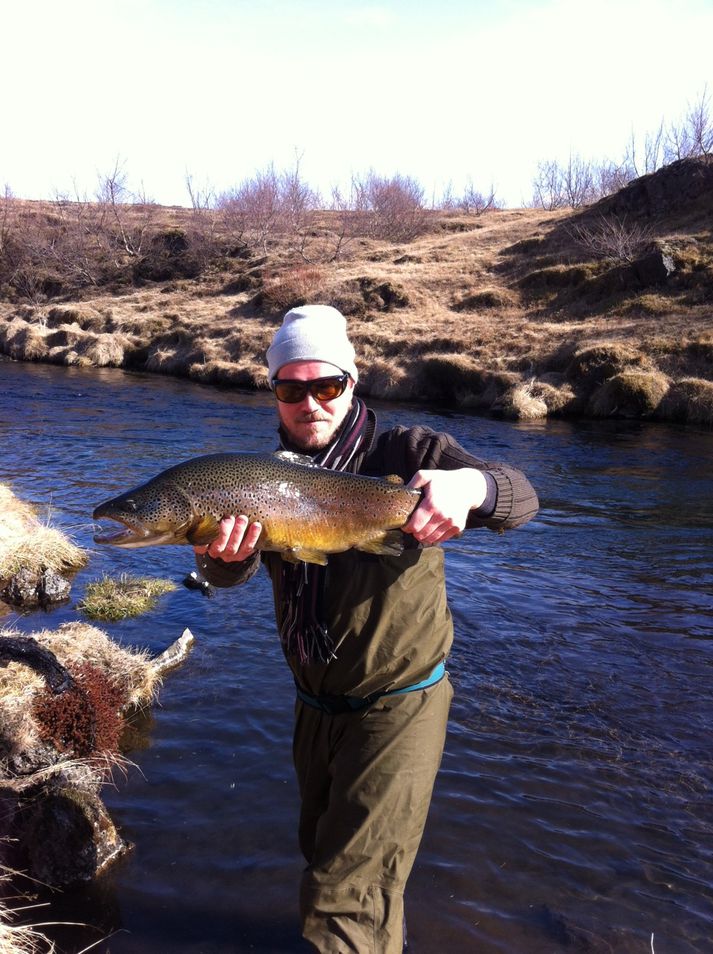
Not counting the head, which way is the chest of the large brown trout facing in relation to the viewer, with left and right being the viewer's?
facing to the left of the viewer

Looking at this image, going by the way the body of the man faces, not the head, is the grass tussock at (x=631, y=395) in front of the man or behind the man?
behind

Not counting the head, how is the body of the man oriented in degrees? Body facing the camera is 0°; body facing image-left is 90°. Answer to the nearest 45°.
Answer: approximately 45°

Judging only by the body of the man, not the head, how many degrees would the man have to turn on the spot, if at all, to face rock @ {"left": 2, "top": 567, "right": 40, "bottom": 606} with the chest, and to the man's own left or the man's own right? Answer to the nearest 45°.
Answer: approximately 90° to the man's own right

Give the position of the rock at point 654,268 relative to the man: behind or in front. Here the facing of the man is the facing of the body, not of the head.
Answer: behind

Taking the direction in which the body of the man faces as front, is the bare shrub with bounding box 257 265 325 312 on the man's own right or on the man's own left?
on the man's own right

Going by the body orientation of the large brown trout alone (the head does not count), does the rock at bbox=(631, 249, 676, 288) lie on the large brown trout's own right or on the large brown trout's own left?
on the large brown trout's own right

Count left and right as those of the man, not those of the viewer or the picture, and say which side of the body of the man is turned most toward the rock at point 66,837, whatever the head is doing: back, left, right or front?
right
